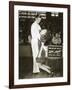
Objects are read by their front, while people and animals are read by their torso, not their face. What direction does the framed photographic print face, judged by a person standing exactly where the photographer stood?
facing the viewer and to the right of the viewer
